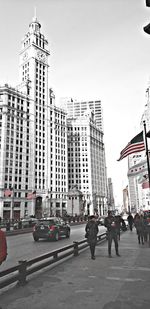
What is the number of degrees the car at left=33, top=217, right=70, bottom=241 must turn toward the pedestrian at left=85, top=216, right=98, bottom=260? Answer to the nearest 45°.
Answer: approximately 135° to its right

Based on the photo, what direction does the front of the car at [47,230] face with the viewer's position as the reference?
facing away from the viewer and to the right of the viewer

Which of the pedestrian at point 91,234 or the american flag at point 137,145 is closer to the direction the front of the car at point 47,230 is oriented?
the american flag
